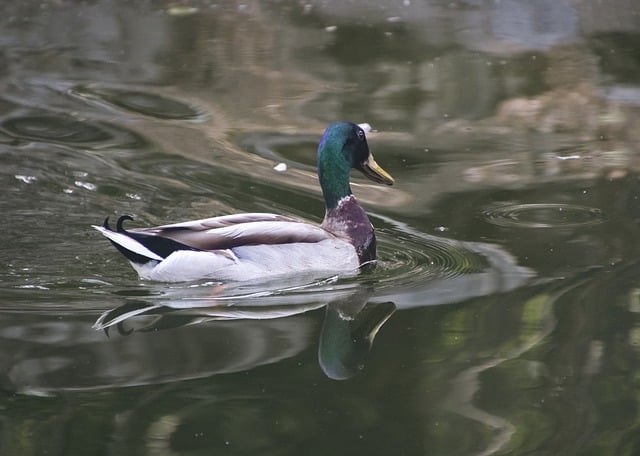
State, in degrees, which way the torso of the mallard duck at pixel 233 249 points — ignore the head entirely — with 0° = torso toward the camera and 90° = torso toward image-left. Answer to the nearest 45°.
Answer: approximately 270°
